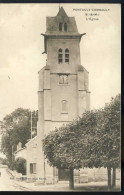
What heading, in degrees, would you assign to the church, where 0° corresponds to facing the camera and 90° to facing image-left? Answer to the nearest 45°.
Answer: approximately 0°
